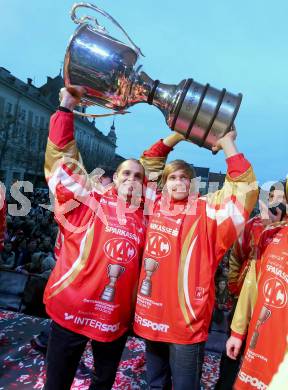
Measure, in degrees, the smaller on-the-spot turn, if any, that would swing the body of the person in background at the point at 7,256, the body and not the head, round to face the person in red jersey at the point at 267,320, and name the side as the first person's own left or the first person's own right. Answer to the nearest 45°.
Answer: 0° — they already face them

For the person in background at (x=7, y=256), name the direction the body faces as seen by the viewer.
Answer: toward the camera

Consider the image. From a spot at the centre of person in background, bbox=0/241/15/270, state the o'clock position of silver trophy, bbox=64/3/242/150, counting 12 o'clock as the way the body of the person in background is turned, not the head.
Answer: The silver trophy is roughly at 12 o'clock from the person in background.

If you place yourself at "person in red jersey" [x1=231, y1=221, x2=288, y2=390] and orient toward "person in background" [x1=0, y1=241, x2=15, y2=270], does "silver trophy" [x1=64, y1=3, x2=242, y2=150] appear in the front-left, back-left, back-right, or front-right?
front-left

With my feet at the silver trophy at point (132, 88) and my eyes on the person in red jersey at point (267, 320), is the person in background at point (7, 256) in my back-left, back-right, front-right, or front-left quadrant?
back-left
